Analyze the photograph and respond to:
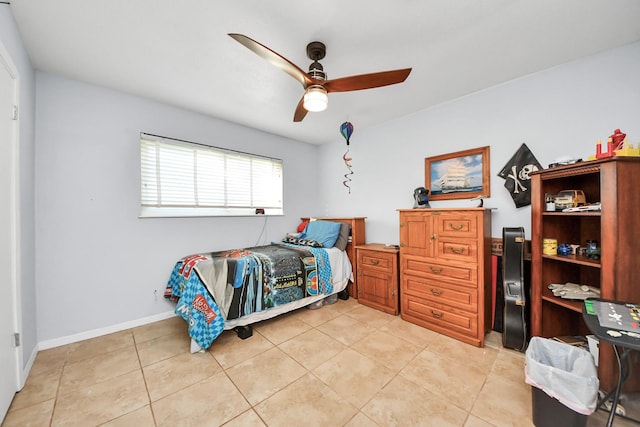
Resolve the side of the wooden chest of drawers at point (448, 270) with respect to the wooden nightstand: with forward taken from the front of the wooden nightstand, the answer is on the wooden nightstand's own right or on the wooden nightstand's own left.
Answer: on the wooden nightstand's own left

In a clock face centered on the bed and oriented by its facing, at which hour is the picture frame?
The picture frame is roughly at 8 o'clock from the bed.

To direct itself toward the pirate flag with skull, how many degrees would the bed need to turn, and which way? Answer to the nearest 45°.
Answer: approximately 135° to its left

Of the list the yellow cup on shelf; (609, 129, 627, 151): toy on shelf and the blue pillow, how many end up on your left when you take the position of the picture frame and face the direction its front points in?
2
